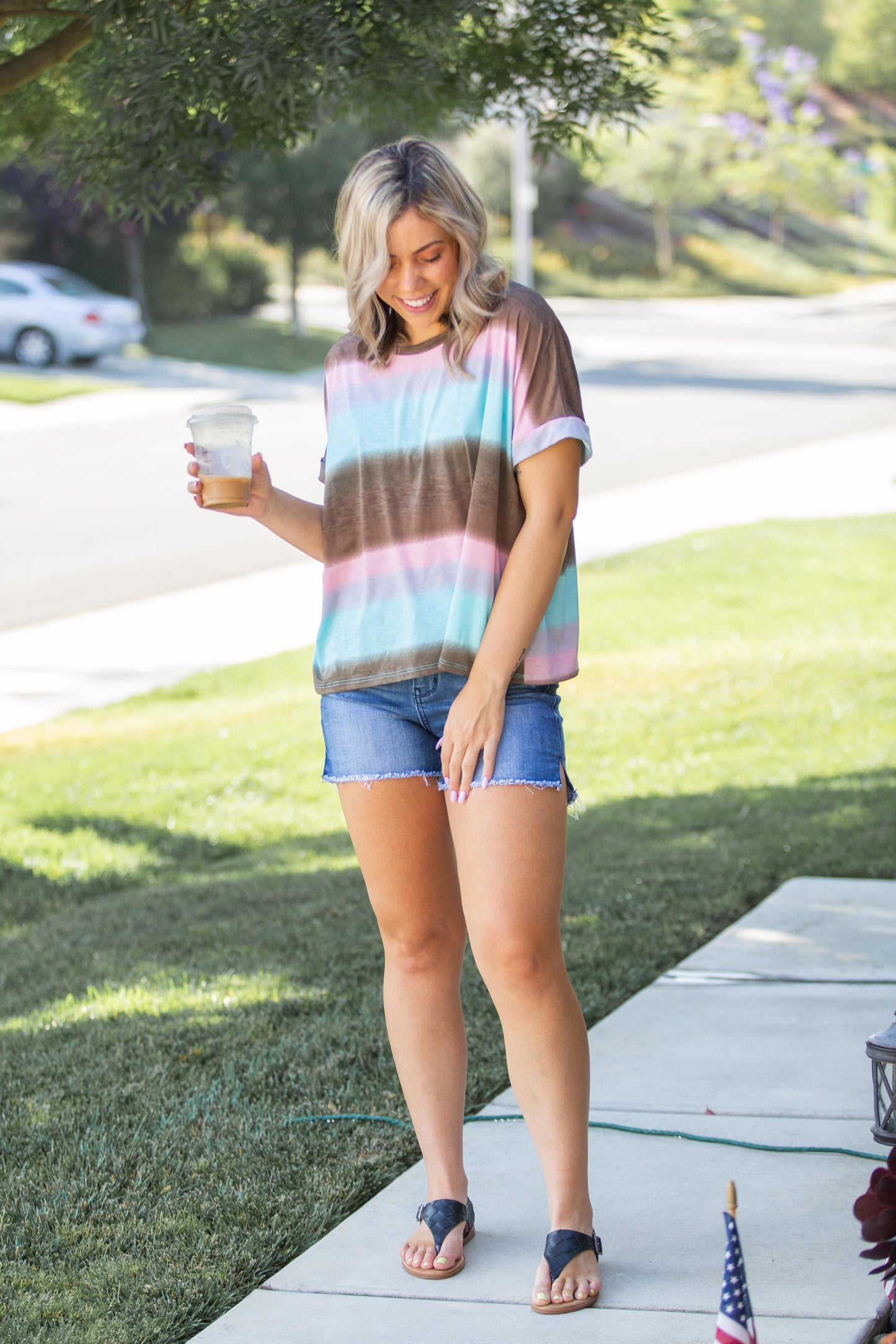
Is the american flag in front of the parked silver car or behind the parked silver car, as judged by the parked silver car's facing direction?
behind

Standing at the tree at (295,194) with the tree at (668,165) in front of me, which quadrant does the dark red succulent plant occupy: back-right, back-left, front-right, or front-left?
back-right

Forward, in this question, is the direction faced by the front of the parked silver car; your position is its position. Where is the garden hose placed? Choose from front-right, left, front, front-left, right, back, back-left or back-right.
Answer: back-left

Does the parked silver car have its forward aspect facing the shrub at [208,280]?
no

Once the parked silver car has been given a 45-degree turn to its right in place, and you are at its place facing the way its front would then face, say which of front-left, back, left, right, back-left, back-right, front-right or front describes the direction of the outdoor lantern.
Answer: back

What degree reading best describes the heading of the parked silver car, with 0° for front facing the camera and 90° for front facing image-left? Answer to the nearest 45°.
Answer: approximately 135°

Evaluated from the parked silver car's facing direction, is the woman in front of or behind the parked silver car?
behind

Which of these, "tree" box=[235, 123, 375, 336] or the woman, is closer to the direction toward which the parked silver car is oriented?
the tree

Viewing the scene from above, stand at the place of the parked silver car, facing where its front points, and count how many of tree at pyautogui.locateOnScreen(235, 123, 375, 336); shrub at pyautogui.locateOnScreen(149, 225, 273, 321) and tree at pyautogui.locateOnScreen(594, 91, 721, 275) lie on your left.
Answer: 0

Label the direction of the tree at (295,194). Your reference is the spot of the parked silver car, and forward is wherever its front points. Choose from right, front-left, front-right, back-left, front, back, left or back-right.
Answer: right

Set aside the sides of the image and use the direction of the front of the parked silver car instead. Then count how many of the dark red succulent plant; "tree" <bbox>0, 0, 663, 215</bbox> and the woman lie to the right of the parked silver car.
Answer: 0

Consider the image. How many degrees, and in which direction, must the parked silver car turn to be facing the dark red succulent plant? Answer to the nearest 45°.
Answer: approximately 135° to its left

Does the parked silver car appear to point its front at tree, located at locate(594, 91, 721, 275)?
no
